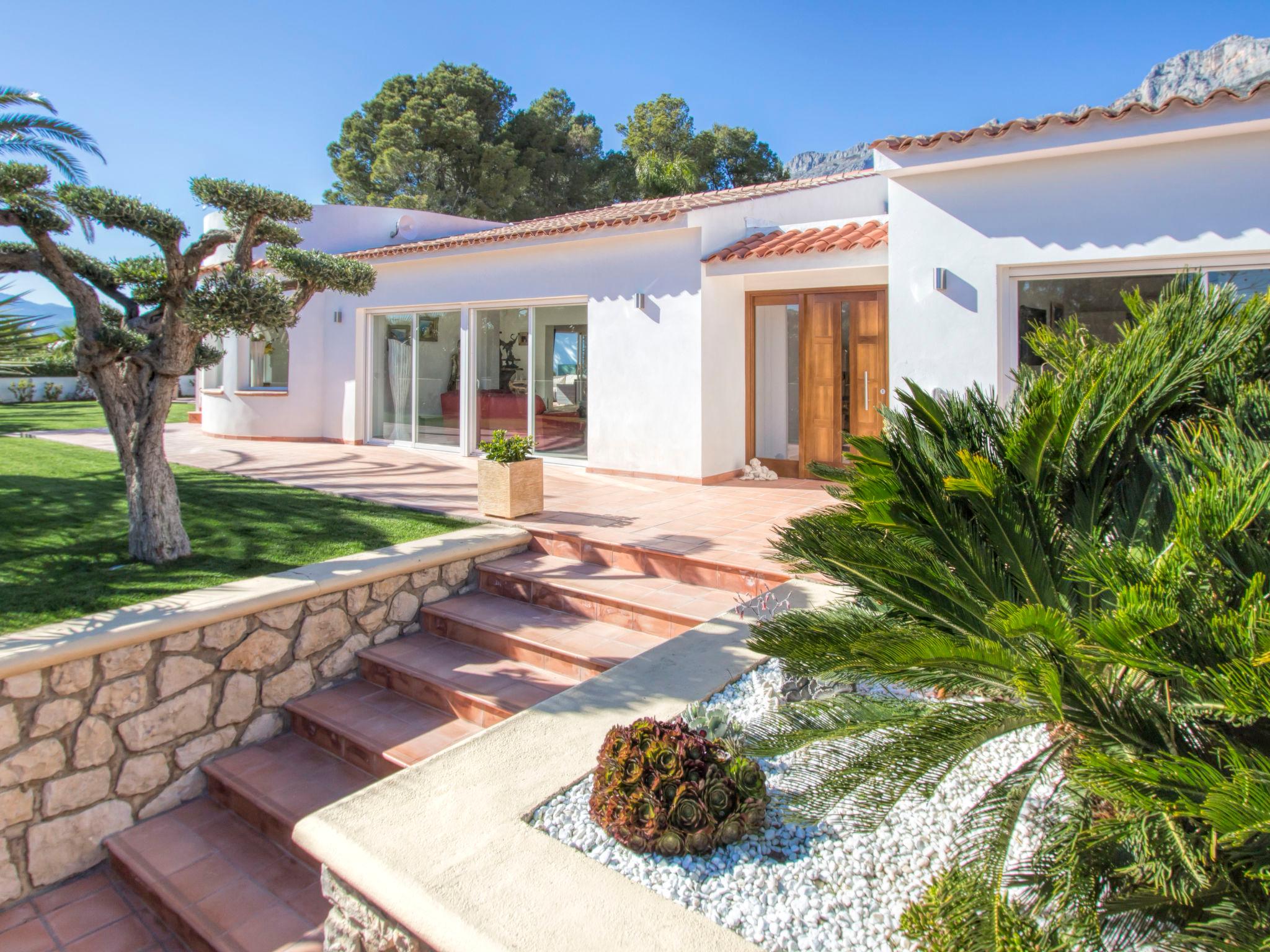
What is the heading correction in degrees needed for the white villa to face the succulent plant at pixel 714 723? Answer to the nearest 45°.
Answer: approximately 45° to its left

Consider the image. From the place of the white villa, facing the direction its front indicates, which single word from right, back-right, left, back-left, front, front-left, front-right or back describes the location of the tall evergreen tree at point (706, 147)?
back-right

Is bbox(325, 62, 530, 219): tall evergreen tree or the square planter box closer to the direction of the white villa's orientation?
the square planter box

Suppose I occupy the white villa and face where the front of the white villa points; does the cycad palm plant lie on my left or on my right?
on my left

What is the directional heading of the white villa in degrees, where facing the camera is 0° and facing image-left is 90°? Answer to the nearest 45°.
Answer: approximately 45°

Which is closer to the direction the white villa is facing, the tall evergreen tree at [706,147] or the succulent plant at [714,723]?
the succulent plant

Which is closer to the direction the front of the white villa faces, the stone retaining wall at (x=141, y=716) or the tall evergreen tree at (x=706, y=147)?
the stone retaining wall

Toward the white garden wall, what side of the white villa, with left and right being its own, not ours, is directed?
right

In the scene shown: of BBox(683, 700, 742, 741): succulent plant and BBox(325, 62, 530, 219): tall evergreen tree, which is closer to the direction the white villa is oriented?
the succulent plant

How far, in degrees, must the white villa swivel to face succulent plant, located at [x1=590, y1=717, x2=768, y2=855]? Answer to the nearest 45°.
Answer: approximately 45° to its left
